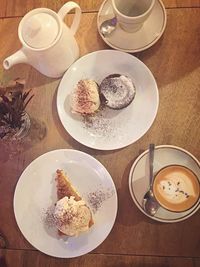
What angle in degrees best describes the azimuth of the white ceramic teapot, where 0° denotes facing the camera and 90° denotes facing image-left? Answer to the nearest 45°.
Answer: approximately 45°
